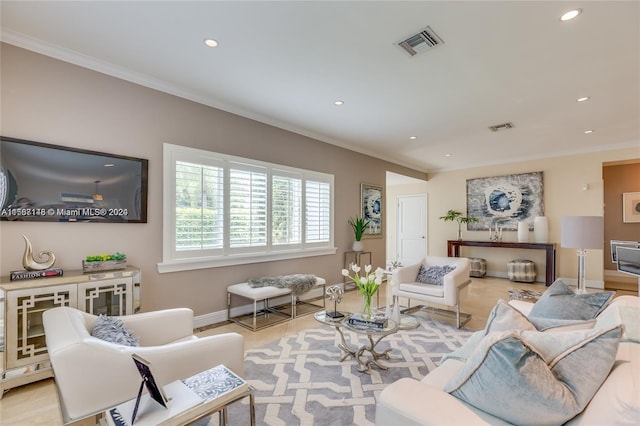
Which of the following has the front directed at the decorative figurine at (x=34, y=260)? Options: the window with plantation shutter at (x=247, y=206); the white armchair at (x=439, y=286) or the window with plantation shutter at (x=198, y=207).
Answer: the white armchair

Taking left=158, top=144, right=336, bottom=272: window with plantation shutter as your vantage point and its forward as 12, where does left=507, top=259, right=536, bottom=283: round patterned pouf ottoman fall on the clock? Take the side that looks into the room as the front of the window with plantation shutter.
The round patterned pouf ottoman is roughly at 10 o'clock from the window with plantation shutter.

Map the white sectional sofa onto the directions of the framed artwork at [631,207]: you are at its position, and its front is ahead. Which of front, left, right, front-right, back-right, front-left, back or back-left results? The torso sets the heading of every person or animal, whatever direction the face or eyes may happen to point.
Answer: front

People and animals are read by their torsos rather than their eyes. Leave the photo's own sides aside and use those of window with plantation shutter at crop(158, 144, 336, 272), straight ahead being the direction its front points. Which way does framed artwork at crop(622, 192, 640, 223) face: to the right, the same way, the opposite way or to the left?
to the right

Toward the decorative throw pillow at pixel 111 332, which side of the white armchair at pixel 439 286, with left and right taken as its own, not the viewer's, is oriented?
front

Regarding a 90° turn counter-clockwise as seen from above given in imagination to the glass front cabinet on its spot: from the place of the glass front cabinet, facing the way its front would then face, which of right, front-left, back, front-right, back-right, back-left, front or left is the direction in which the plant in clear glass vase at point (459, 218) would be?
front-right

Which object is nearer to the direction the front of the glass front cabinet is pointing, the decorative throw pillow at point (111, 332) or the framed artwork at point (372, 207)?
the decorative throw pillow

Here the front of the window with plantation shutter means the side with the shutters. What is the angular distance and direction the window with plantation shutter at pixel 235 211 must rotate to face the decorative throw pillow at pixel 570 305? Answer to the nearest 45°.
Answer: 0° — it already faces it

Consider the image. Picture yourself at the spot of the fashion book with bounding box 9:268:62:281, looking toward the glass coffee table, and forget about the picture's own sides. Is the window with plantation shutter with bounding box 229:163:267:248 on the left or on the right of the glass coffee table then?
left

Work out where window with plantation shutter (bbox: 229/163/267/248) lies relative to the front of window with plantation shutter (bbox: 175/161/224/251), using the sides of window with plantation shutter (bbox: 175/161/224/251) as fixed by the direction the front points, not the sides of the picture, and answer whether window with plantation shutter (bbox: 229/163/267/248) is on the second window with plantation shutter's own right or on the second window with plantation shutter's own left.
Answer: on the second window with plantation shutter's own left

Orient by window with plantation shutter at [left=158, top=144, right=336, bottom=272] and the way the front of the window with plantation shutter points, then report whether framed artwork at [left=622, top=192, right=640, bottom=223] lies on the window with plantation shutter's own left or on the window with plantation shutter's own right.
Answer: on the window with plantation shutter's own left

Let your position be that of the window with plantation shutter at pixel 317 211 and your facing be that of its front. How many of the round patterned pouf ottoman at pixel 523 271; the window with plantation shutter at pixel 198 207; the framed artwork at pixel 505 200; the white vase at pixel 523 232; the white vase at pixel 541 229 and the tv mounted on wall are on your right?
2

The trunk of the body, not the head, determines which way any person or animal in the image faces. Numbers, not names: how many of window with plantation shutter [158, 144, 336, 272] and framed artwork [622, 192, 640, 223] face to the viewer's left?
0

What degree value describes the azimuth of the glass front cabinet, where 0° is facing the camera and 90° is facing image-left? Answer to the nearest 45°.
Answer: approximately 315°

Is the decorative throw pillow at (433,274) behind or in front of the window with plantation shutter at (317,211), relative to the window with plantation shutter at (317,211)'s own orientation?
in front

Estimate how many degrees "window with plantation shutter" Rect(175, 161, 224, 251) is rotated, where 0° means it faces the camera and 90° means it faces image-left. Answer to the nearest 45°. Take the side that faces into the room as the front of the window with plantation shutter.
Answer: approximately 315°

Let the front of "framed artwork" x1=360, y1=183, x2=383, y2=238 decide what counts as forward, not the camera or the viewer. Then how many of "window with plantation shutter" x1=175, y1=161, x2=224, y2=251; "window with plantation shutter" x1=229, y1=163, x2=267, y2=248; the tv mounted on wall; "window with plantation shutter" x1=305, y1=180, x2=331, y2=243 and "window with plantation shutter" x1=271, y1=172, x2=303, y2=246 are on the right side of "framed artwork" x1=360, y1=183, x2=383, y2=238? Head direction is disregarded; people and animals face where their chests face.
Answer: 5

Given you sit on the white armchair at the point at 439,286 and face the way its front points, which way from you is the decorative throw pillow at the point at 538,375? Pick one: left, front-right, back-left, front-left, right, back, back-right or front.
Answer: front-left

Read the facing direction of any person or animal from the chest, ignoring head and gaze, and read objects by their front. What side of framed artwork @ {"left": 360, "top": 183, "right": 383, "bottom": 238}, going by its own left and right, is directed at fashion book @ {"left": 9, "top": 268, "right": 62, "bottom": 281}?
right

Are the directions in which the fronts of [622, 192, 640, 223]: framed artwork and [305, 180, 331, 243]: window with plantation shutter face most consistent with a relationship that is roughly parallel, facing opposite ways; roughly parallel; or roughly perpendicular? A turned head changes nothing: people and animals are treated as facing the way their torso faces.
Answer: roughly perpendicular

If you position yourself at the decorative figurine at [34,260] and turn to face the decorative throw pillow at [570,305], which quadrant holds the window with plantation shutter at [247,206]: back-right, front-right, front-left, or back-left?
front-left

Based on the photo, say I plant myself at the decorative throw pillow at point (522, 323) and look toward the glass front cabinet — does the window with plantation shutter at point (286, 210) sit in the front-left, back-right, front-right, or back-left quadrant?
front-right
